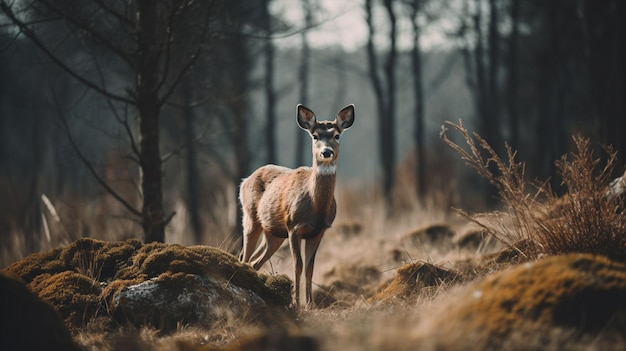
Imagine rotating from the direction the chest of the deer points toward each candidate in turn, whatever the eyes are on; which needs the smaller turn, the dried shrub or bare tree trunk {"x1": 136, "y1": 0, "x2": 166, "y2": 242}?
the dried shrub

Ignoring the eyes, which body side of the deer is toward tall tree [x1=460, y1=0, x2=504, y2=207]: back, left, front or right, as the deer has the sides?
left

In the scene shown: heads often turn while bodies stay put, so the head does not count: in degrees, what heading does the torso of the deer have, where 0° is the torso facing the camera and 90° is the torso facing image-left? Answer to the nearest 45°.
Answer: approximately 315°

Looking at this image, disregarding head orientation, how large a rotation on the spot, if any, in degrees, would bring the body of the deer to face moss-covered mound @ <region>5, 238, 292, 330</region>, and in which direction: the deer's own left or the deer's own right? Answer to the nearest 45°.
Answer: approximately 90° to the deer's own right

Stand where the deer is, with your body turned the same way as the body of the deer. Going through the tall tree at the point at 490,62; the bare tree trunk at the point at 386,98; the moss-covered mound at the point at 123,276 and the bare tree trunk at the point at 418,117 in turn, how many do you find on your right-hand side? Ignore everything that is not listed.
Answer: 1

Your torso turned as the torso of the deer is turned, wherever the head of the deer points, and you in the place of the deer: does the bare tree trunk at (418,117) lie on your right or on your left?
on your left

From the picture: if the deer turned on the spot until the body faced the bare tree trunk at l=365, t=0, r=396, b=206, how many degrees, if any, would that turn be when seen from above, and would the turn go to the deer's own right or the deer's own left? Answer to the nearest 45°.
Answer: approximately 135° to the deer's own left

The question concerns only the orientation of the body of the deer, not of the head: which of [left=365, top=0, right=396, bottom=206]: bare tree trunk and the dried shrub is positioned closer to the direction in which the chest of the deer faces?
the dried shrub

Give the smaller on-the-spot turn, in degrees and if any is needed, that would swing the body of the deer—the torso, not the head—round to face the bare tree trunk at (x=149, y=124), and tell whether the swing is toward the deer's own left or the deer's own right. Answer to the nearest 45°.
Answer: approximately 135° to the deer's own right
